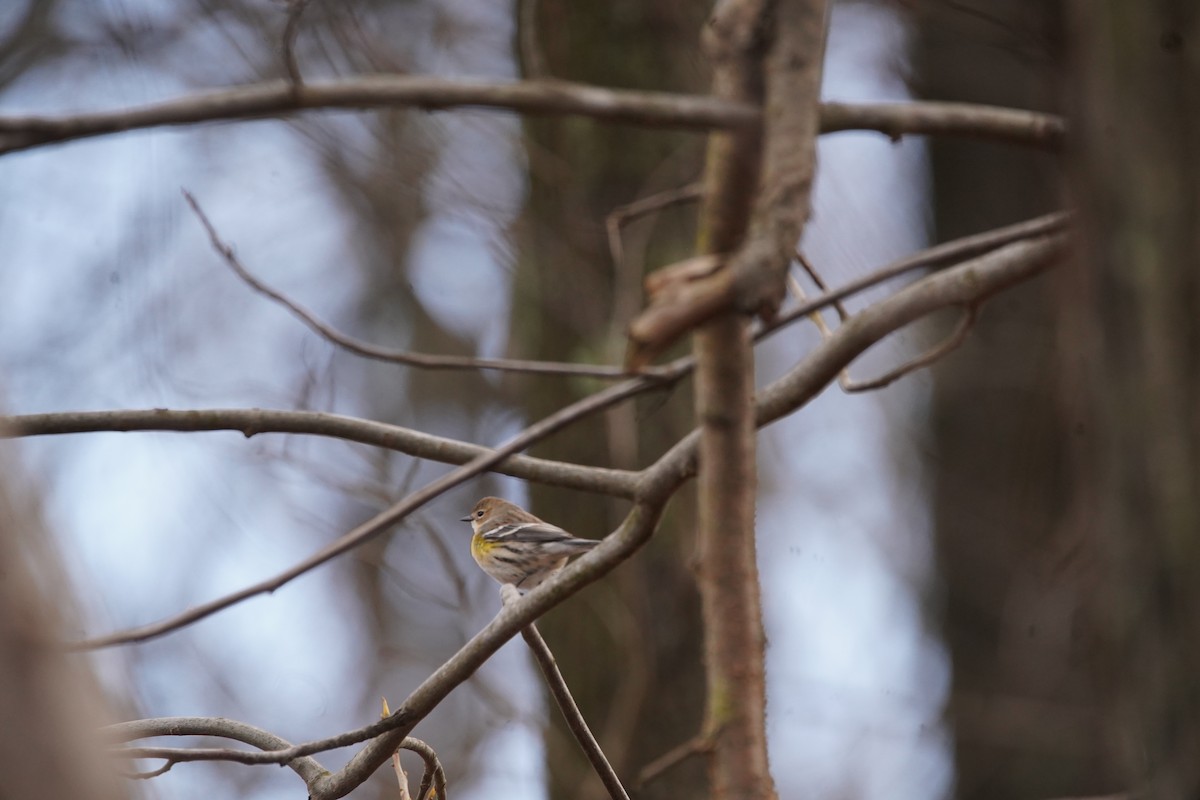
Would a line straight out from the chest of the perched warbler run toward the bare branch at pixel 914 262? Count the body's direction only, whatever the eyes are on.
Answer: no

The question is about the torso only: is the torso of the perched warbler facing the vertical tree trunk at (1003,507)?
no

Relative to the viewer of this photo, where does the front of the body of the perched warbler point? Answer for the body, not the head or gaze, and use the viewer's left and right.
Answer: facing to the left of the viewer

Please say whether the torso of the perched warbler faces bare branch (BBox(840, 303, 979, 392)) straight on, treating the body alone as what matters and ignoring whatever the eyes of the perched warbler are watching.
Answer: no
